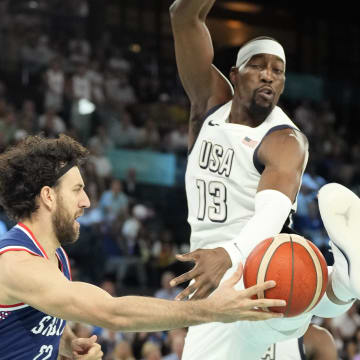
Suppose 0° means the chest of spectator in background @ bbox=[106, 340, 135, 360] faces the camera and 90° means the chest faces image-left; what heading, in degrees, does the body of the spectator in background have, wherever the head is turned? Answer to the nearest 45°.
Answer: approximately 0°

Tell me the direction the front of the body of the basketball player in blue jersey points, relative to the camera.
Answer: to the viewer's right

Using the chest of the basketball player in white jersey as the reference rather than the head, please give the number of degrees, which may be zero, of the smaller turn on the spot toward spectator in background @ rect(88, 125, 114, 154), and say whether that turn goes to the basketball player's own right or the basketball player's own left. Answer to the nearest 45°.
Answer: approximately 135° to the basketball player's own right

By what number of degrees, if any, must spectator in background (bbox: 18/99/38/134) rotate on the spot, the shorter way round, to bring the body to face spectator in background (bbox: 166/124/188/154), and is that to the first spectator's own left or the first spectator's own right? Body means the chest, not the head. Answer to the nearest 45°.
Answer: approximately 135° to the first spectator's own left

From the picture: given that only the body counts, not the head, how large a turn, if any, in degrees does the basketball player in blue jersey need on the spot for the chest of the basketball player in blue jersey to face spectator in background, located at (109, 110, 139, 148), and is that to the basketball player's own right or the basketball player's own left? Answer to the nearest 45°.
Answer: approximately 90° to the basketball player's own left

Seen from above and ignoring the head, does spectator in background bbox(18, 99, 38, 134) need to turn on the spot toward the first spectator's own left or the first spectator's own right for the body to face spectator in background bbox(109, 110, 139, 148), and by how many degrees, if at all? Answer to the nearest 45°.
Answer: approximately 135° to the first spectator's own left

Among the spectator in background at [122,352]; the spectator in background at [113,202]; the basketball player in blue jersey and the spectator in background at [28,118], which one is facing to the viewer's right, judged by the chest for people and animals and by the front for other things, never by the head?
the basketball player in blue jersey

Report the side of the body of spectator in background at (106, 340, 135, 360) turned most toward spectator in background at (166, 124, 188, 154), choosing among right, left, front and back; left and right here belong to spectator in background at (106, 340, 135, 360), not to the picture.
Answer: back

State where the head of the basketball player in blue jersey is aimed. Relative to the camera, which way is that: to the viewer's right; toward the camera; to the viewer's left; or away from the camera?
to the viewer's right

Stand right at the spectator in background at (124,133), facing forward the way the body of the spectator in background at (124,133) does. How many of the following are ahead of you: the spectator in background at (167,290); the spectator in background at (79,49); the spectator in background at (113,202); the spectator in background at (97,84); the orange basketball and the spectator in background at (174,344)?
4
